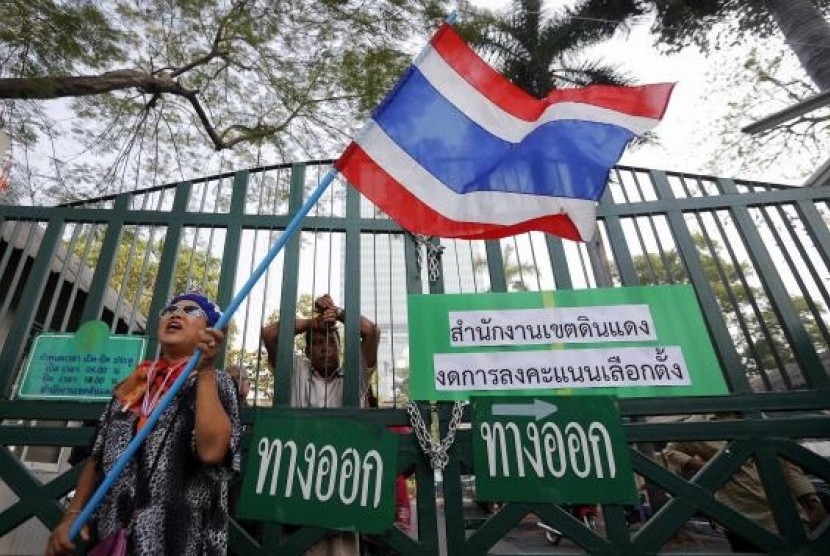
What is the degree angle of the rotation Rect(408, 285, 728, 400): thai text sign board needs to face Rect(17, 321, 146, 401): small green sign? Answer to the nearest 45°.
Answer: approximately 90° to its right

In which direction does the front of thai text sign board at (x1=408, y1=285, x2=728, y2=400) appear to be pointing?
toward the camera

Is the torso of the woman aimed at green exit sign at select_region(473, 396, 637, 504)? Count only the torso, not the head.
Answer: no

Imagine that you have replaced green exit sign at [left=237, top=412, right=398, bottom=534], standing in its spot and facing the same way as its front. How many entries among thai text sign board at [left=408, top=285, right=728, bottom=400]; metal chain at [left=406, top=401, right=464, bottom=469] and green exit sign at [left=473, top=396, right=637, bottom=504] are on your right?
0

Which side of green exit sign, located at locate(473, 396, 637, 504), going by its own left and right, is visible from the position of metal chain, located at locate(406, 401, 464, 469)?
right

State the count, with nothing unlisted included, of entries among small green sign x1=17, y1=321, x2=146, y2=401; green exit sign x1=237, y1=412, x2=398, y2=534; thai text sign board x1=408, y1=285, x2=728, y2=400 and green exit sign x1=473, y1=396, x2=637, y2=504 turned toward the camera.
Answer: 4

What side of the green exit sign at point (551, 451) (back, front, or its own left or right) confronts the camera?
front

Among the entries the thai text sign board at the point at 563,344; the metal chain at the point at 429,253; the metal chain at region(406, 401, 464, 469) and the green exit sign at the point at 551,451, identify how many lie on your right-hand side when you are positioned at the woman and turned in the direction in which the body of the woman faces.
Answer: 0

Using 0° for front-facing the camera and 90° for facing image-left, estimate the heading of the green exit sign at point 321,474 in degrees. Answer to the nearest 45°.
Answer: approximately 0°

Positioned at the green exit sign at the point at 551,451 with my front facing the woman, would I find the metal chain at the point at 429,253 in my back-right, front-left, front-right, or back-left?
front-right

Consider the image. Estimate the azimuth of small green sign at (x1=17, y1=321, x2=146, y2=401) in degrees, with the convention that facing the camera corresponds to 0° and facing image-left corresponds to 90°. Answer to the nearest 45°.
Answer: approximately 0°

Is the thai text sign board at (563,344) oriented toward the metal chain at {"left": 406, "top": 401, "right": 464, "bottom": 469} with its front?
no

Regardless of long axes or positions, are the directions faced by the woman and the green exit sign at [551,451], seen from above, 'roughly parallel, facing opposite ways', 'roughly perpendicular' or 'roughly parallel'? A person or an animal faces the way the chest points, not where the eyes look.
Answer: roughly parallel

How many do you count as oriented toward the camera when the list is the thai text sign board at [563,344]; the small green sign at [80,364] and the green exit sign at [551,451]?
3

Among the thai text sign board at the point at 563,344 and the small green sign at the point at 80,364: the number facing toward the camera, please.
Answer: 2

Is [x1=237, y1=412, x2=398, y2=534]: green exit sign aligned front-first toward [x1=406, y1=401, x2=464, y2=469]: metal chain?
no
